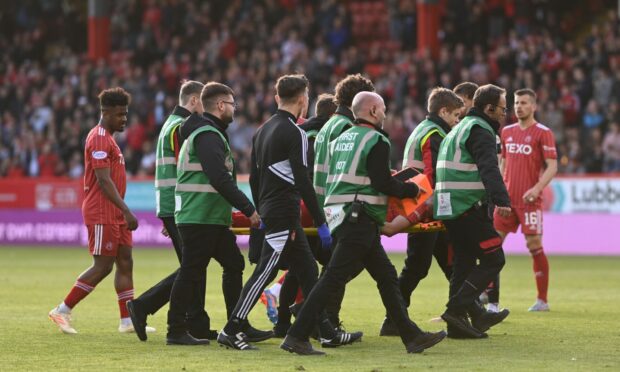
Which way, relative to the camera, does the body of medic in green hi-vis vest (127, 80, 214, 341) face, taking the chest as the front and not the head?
to the viewer's right

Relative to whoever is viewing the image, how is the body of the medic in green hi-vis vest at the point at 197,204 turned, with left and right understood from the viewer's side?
facing to the right of the viewer

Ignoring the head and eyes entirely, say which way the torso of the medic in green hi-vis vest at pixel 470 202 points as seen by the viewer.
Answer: to the viewer's right

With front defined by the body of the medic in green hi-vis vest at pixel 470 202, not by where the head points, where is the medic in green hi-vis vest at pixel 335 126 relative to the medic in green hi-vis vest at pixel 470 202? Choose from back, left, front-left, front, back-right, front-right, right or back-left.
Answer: back

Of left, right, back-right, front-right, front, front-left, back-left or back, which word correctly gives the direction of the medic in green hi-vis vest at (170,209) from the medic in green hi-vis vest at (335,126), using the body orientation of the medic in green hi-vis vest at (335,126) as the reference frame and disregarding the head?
back
